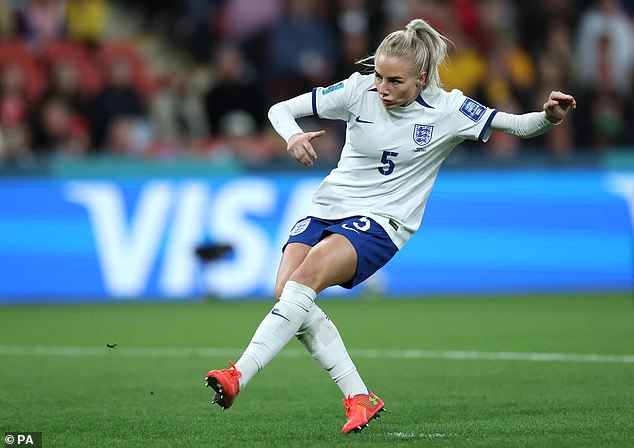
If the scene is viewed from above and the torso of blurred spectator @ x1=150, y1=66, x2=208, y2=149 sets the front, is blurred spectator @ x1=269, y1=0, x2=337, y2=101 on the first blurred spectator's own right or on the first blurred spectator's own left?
on the first blurred spectator's own left

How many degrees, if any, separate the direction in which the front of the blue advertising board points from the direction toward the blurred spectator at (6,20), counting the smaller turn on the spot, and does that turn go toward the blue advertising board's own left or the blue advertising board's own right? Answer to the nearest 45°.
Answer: approximately 135° to the blue advertising board's own right

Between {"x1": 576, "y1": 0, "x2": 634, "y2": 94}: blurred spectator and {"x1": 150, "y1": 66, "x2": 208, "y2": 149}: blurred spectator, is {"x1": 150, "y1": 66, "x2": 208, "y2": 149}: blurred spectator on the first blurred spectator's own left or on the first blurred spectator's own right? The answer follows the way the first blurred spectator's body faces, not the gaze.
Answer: on the first blurred spectator's own right

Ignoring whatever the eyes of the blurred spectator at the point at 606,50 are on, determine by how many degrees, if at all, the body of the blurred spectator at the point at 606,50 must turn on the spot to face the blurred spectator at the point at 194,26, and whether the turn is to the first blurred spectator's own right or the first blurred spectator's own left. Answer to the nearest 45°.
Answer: approximately 90° to the first blurred spectator's own right

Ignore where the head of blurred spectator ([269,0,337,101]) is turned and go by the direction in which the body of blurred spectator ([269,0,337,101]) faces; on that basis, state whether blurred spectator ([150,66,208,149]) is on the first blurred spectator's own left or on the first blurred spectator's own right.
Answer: on the first blurred spectator's own right

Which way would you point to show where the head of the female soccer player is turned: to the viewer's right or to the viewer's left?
to the viewer's left

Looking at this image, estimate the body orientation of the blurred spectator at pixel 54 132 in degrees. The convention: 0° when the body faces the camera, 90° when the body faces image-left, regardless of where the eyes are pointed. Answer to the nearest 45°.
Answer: approximately 0°

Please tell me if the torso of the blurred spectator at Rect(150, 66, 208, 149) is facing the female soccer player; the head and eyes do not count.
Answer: yes

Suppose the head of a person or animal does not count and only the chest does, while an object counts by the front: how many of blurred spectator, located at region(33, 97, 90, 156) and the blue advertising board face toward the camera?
2
